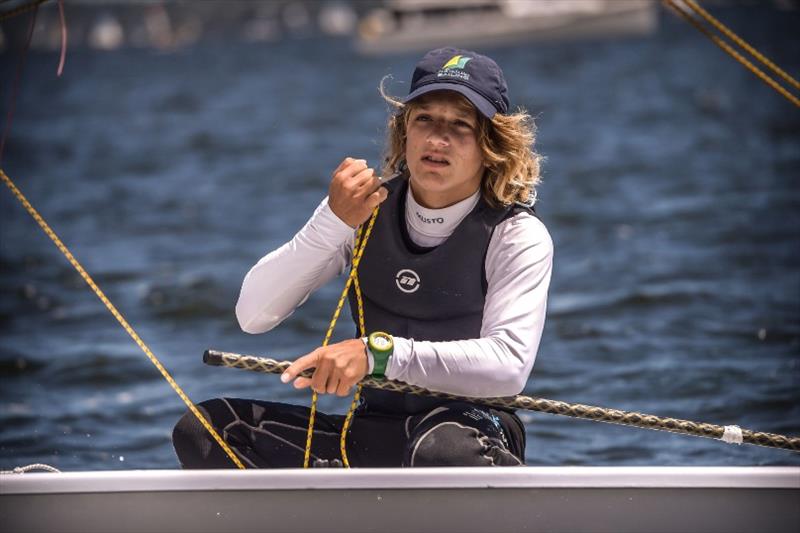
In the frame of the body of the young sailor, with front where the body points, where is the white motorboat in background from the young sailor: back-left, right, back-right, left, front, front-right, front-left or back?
back-right

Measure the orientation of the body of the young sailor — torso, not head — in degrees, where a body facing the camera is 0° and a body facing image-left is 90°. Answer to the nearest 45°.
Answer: approximately 45°
